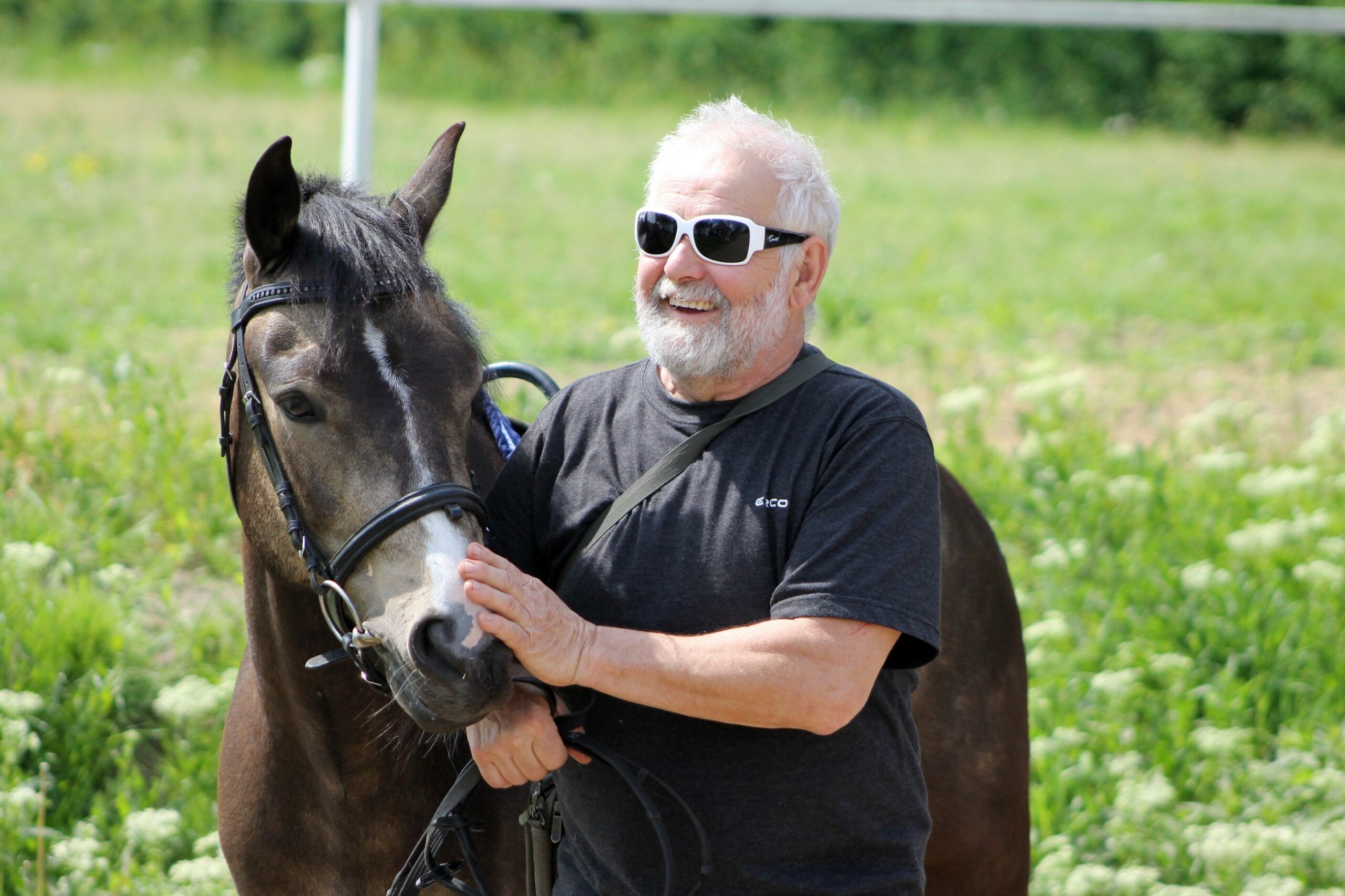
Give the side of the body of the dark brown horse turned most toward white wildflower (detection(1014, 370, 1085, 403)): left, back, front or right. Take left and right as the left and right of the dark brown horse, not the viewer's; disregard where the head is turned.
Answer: back

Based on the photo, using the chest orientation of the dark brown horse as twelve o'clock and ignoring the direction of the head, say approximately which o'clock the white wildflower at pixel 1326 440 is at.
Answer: The white wildflower is roughly at 6 o'clock from the dark brown horse.

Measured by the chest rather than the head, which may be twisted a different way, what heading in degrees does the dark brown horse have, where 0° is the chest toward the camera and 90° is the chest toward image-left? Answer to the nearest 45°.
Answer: approximately 45°

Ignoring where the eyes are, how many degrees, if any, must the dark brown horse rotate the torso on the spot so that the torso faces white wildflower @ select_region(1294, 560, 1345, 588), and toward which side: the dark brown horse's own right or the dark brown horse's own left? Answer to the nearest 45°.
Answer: approximately 180°

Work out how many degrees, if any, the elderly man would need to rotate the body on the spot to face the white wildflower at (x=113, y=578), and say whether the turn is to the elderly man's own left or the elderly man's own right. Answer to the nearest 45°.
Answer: approximately 90° to the elderly man's own right

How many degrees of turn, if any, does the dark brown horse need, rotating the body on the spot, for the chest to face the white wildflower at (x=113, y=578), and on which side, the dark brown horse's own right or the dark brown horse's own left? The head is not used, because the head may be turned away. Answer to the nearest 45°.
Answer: approximately 90° to the dark brown horse's own right

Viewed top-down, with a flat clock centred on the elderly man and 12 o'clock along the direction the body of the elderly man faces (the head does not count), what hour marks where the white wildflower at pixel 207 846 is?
The white wildflower is roughly at 3 o'clock from the elderly man.

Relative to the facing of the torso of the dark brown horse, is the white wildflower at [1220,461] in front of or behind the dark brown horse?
behind

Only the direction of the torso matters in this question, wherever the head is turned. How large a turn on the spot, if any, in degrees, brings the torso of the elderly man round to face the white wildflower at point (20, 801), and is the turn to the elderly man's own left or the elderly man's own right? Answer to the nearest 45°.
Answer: approximately 90° to the elderly man's own right

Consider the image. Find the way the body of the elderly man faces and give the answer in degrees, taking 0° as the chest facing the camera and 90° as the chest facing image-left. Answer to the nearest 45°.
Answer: approximately 45°

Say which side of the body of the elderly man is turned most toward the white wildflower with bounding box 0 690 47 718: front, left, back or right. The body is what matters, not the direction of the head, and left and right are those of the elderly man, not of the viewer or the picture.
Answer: right

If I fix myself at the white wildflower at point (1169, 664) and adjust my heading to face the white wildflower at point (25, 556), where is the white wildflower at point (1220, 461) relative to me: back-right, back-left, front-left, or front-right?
back-right

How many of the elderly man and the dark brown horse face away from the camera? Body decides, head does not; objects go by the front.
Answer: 0

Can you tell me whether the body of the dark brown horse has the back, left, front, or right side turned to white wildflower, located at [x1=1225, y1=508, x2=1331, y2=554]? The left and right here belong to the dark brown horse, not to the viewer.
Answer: back
